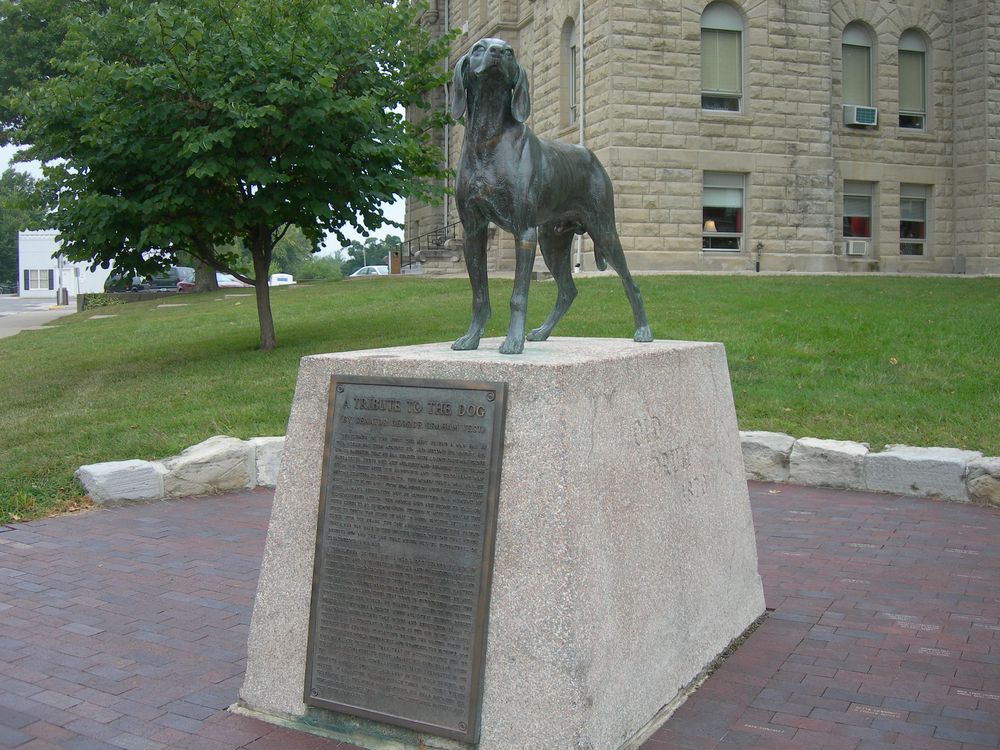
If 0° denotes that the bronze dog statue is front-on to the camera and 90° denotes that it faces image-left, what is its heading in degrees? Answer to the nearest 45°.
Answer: approximately 45°

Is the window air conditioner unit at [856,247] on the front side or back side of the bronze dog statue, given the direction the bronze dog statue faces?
on the back side

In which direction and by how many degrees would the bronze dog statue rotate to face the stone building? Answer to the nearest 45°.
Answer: approximately 135° to its right

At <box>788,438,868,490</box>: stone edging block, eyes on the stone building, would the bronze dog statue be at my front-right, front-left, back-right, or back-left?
back-left

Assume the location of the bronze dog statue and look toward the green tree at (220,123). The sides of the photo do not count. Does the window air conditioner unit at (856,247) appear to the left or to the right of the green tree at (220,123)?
right

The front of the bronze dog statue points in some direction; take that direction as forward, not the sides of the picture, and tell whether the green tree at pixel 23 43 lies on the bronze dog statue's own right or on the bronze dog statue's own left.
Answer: on the bronze dog statue's own right

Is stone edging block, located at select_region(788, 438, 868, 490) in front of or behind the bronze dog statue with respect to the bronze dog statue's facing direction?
behind

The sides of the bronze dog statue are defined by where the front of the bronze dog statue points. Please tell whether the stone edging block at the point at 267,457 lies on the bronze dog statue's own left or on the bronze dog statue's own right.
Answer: on the bronze dog statue's own right

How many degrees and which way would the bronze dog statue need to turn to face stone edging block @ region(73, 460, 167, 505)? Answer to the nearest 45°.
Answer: approximately 90° to its right

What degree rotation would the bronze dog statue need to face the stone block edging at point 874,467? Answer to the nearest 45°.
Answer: approximately 180°
